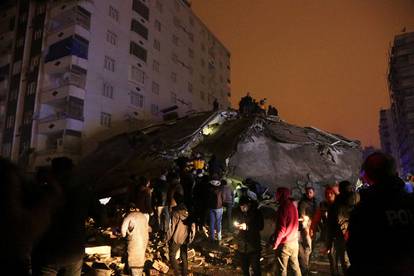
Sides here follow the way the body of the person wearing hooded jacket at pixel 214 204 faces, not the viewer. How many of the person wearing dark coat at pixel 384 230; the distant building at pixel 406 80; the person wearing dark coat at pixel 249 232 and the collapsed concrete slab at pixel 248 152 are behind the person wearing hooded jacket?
2

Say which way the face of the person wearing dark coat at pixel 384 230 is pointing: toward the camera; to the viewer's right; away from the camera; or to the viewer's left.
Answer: away from the camera

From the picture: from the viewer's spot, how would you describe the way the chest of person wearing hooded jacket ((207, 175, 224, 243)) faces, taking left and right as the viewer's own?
facing away from the viewer

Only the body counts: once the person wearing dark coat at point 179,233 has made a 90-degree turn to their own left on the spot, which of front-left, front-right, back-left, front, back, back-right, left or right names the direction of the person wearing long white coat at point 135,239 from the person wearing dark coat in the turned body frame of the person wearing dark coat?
front-left

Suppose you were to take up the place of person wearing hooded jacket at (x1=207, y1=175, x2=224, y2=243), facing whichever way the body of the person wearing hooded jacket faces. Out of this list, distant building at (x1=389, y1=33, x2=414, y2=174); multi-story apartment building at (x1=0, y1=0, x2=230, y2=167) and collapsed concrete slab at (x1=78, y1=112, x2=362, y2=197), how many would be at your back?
0

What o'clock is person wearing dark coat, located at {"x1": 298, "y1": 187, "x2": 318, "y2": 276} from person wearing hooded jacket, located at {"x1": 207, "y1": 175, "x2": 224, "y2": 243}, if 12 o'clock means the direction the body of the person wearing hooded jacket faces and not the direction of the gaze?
The person wearing dark coat is roughly at 5 o'clock from the person wearing hooded jacket.

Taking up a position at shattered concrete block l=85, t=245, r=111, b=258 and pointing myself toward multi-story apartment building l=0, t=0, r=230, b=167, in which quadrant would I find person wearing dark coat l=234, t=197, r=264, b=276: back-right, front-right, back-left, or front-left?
back-right

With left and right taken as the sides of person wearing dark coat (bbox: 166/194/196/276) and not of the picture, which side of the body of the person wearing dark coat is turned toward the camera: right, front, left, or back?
back

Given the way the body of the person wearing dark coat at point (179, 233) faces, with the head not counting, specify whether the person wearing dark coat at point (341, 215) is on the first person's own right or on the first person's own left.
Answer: on the first person's own right

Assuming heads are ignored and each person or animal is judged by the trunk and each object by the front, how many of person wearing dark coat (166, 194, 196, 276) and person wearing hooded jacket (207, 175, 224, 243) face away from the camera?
2
